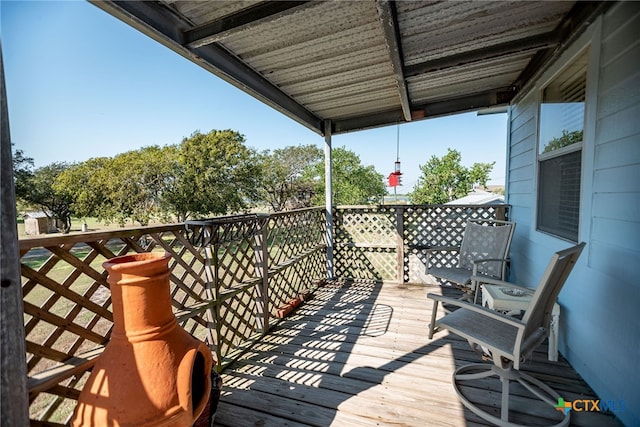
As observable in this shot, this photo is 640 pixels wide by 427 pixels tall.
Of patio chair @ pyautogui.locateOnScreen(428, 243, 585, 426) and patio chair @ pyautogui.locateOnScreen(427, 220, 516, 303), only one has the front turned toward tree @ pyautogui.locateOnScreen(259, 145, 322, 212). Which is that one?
patio chair @ pyautogui.locateOnScreen(428, 243, 585, 426)

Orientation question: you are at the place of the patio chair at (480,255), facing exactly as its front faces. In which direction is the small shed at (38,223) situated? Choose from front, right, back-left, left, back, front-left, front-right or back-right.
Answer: front-right

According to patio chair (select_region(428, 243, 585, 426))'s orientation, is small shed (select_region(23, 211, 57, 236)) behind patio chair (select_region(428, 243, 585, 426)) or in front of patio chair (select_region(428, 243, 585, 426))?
in front

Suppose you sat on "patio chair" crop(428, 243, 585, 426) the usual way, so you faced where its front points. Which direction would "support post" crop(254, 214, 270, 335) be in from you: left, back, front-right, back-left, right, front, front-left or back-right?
front-left

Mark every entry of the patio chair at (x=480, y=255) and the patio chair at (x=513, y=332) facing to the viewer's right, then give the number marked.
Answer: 0

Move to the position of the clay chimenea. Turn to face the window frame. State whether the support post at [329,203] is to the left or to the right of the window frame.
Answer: left

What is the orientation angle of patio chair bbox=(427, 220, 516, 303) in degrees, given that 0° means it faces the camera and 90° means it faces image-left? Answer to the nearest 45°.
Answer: approximately 45°

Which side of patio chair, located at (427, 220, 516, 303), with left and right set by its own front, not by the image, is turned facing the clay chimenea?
front

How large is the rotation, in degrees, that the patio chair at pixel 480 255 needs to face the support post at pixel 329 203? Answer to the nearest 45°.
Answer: approximately 45° to its right

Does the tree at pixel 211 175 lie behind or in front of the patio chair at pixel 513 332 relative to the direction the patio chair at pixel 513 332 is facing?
in front

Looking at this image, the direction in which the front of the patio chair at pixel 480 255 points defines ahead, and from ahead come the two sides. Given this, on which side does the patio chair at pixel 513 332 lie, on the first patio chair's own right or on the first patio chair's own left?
on the first patio chair's own left

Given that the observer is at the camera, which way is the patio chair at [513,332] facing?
facing away from the viewer and to the left of the viewer

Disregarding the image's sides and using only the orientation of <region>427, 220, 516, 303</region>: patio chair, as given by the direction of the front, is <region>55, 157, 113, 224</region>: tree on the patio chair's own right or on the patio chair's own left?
on the patio chair's own right

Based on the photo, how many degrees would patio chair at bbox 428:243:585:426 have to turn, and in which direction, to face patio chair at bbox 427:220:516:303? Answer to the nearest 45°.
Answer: approximately 45° to its right
